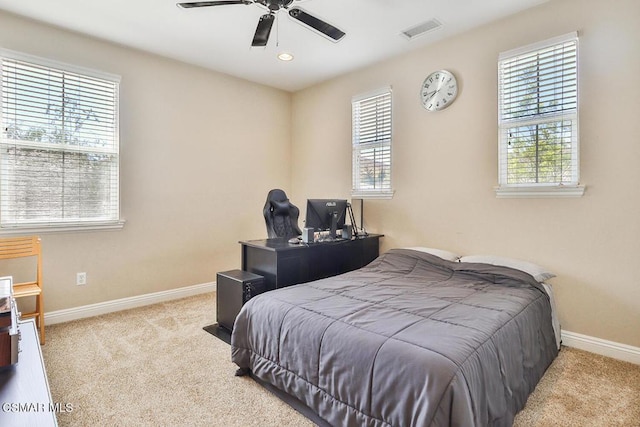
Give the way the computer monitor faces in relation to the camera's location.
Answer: facing away from the viewer and to the left of the viewer

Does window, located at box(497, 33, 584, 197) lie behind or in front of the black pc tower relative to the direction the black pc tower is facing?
behind

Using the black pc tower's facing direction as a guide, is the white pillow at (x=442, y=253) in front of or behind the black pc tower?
behind
